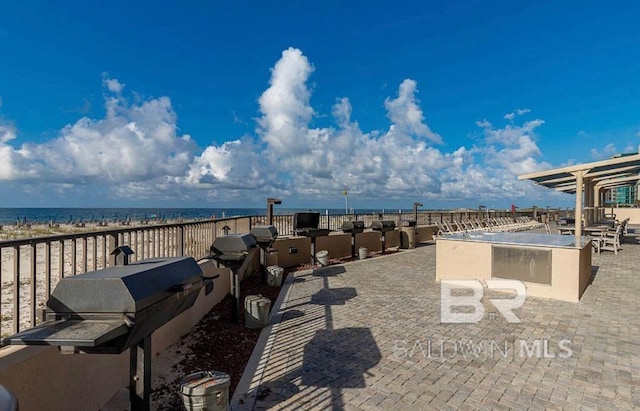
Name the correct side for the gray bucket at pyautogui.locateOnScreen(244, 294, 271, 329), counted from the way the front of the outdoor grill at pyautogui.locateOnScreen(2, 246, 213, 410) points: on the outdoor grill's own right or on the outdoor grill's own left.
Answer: on the outdoor grill's own left

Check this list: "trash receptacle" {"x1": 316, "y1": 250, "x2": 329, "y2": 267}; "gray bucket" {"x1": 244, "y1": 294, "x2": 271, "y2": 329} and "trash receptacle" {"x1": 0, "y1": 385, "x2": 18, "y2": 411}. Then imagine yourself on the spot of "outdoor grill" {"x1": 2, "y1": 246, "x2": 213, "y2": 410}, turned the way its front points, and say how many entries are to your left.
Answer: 2

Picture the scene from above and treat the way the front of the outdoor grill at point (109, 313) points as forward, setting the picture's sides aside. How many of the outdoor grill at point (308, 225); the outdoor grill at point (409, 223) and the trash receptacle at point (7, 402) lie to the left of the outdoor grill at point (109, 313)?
2

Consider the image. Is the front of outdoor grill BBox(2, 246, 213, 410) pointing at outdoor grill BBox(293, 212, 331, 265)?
no

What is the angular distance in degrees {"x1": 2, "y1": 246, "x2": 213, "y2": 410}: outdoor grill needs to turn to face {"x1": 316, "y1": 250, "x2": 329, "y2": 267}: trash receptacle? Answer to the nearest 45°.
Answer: approximately 90° to its left

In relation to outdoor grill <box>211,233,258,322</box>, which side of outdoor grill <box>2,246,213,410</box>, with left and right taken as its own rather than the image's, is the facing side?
left

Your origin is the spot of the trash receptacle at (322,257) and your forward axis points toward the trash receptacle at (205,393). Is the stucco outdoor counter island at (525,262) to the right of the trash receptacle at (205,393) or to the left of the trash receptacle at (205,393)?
left

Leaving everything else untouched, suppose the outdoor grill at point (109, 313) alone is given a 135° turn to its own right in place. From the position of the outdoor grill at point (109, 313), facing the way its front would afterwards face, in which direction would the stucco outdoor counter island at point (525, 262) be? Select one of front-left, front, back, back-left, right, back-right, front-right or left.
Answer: back

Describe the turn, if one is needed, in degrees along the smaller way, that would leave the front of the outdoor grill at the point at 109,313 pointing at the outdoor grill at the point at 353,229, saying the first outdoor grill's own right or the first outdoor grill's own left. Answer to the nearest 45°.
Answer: approximately 90° to the first outdoor grill's own left

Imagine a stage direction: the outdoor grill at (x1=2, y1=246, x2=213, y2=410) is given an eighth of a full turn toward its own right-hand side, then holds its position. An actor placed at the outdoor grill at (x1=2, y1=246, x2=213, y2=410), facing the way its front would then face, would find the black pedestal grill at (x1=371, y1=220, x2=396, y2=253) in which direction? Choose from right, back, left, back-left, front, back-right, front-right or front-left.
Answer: back-left

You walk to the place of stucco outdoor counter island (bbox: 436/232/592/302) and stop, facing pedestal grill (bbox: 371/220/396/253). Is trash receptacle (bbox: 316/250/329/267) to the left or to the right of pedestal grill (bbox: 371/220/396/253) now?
left

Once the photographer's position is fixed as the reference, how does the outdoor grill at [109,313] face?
facing the viewer and to the right of the viewer

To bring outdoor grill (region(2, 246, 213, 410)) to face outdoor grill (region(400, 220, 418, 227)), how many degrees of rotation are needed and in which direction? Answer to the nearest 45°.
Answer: approximately 90° to its left

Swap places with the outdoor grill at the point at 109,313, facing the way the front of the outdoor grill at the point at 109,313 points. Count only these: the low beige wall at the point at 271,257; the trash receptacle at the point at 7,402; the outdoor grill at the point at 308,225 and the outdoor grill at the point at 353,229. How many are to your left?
3
